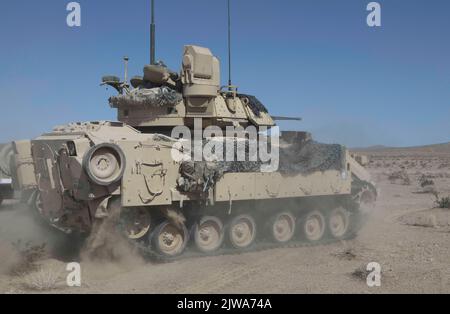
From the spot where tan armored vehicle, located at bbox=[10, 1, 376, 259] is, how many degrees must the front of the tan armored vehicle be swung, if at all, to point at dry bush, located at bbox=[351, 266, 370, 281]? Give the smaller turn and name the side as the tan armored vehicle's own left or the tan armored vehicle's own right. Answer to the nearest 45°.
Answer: approximately 90° to the tan armored vehicle's own right

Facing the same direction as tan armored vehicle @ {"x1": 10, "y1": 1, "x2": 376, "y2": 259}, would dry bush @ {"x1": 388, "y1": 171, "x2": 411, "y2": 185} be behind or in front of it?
in front

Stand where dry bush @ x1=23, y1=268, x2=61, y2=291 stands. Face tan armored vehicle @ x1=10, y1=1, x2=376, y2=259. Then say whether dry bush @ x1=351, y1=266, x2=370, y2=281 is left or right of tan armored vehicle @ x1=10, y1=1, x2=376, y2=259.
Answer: right

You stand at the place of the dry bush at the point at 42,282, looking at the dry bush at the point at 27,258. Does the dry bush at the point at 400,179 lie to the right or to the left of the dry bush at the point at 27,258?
right

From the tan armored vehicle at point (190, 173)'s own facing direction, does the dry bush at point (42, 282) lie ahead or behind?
behind

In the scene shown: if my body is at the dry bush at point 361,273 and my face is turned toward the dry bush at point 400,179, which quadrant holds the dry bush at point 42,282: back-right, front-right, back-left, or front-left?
back-left

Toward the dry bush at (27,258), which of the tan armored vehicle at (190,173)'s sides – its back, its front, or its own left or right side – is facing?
back

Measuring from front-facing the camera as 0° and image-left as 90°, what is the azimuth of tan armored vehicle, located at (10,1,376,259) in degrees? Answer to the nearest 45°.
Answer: approximately 225°

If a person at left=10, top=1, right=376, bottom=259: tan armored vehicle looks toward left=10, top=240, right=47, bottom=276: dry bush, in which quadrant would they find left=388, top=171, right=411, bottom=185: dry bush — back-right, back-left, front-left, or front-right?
back-right
